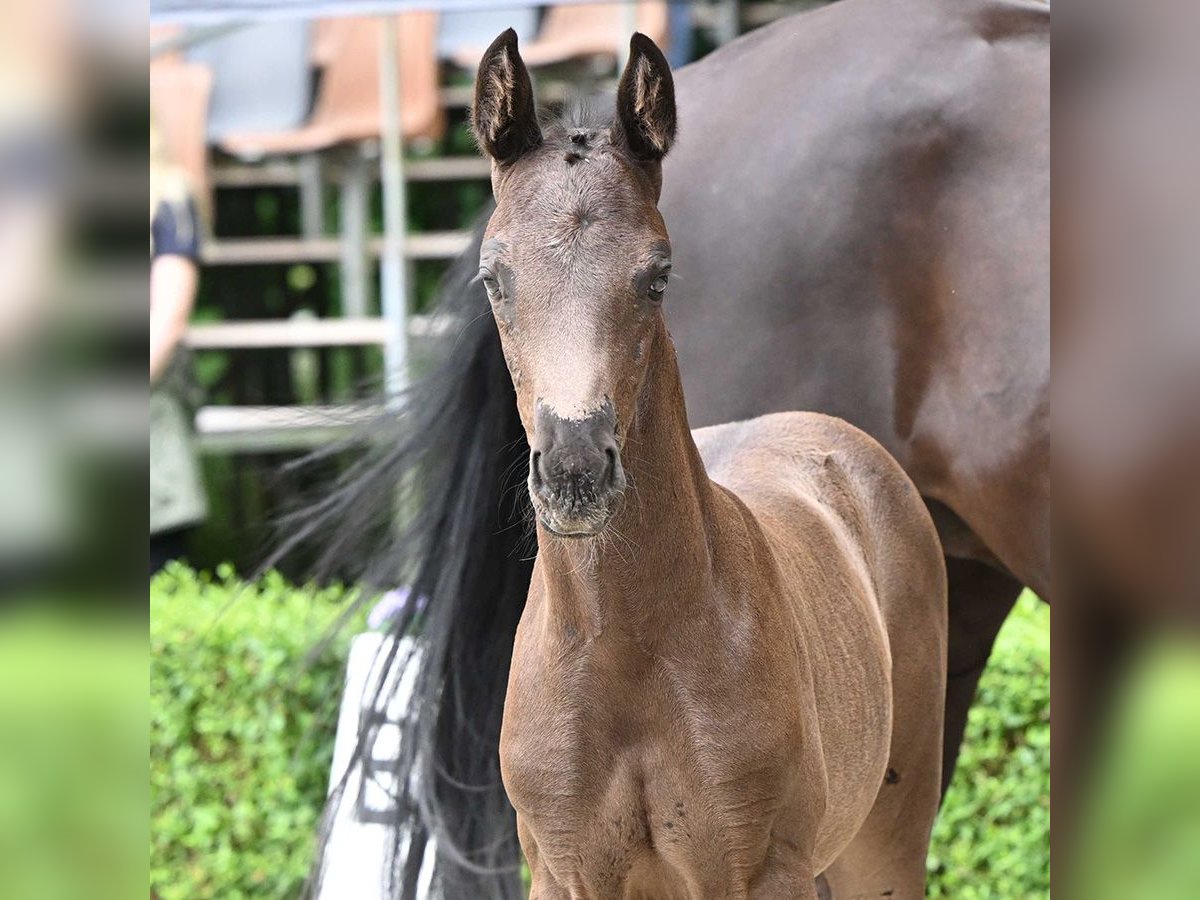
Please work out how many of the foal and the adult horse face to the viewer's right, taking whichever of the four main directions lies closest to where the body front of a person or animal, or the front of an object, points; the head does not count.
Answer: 1

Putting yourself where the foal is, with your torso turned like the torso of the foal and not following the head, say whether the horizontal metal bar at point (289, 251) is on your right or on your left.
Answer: on your right

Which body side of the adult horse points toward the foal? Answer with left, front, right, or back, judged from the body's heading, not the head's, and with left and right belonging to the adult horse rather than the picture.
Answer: right

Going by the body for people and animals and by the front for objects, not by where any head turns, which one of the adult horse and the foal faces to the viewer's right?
the adult horse

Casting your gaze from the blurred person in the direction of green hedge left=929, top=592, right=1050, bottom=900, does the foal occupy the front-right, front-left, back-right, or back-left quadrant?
front-right

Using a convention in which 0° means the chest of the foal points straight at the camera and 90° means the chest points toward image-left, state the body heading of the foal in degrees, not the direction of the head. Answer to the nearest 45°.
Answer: approximately 45°

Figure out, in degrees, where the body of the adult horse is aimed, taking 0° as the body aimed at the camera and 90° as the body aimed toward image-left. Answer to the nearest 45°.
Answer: approximately 270°

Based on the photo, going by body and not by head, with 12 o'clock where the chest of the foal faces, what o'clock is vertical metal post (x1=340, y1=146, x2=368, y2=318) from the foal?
The vertical metal post is roughly at 4 o'clock from the foal.

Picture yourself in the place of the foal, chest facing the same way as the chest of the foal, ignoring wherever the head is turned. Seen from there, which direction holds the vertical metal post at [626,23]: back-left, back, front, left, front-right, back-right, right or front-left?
back-right
